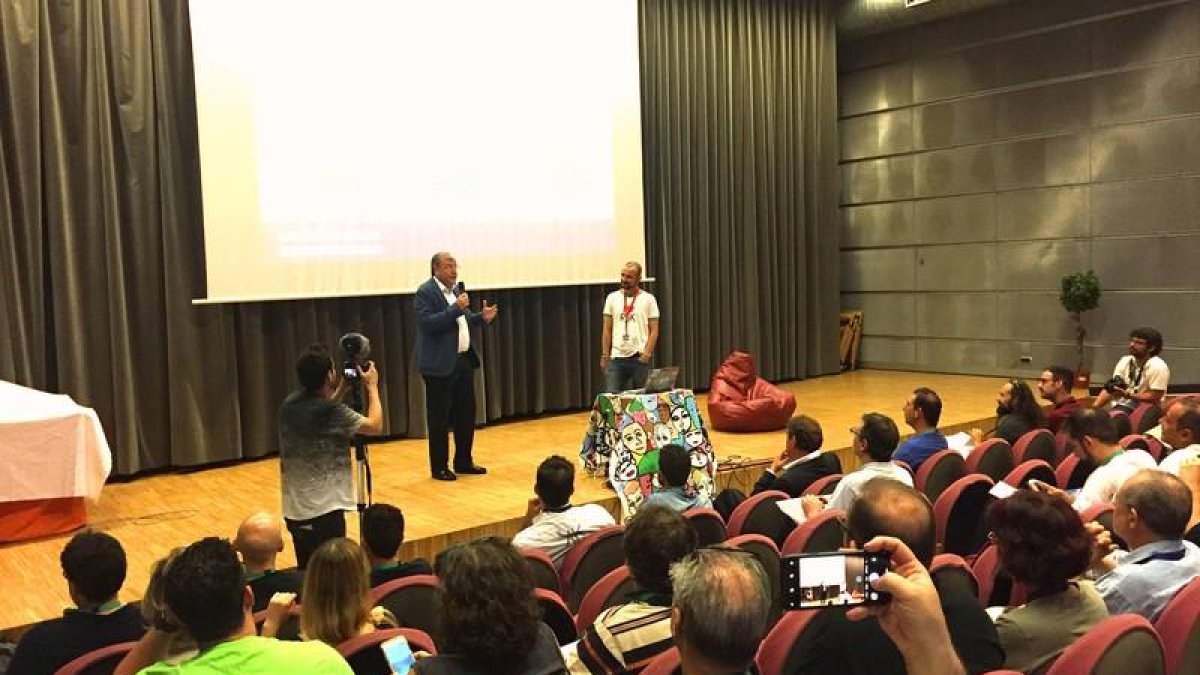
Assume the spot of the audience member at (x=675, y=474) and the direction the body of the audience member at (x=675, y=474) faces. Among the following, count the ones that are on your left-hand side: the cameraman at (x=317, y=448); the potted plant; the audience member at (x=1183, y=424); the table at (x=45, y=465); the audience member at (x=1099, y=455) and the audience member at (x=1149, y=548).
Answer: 2

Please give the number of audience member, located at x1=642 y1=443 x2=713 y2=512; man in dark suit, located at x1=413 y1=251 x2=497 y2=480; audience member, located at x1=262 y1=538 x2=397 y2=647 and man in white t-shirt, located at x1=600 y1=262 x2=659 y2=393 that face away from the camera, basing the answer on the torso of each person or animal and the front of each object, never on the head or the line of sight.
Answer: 2

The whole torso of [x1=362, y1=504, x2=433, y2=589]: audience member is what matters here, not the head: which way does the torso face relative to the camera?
away from the camera

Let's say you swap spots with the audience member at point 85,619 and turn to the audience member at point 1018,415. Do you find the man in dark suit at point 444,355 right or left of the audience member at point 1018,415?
left

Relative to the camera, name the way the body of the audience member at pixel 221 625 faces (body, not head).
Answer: away from the camera

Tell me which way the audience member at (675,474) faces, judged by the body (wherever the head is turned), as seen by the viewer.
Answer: away from the camera

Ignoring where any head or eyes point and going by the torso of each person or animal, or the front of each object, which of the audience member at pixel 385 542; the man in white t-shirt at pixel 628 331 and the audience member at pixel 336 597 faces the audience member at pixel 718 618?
the man in white t-shirt

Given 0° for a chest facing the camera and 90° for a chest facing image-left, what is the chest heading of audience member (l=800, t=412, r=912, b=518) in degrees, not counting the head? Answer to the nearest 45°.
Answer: approximately 135°

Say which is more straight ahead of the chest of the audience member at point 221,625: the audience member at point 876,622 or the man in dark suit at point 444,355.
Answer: the man in dark suit

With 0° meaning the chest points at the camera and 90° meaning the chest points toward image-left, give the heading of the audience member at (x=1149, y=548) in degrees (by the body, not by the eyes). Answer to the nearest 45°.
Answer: approximately 135°

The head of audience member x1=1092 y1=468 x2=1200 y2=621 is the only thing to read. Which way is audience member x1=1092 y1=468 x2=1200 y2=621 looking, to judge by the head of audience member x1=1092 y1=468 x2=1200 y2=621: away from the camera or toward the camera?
away from the camera

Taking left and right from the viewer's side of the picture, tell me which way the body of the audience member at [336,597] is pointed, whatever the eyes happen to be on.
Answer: facing away from the viewer

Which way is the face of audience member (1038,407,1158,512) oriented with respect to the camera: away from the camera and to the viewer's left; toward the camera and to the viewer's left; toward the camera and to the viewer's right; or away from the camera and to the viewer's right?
away from the camera and to the viewer's left

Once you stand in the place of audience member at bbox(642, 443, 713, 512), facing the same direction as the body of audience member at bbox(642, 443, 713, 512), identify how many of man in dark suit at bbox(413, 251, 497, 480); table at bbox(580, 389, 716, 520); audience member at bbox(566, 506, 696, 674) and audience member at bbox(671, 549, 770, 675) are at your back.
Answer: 2

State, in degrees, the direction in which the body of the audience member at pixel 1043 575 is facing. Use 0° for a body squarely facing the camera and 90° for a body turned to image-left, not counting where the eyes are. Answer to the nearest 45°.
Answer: approximately 135°

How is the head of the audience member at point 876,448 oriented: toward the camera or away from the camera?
away from the camera

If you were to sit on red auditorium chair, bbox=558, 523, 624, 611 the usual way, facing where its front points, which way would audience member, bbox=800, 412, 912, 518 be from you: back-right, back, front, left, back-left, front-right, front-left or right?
right

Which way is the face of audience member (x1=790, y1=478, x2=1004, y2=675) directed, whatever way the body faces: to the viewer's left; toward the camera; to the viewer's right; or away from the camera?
away from the camera

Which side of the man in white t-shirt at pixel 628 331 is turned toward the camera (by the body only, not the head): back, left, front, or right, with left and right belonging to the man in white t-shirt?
front
